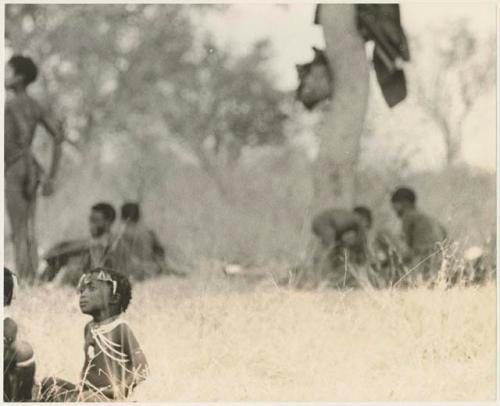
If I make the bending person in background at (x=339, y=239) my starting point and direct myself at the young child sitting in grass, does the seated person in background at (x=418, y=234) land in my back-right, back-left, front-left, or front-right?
back-left

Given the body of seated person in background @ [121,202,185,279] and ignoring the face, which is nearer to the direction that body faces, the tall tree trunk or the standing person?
the standing person

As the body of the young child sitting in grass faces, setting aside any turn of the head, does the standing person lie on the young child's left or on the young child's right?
on the young child's right

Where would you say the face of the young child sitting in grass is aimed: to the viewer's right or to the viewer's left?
to the viewer's left

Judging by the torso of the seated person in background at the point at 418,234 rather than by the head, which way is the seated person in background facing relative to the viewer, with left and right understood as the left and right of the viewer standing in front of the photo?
facing to the left of the viewer

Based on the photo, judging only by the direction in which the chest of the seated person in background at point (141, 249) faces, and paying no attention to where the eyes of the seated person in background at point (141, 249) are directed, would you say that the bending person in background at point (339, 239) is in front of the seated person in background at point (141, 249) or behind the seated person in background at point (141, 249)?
behind

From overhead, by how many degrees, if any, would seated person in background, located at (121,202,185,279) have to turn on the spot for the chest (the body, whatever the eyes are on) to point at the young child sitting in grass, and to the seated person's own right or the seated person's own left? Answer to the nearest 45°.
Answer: approximately 135° to the seated person's own left

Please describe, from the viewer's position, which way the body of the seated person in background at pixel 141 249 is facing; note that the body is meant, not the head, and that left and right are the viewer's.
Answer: facing away from the viewer and to the left of the viewer
